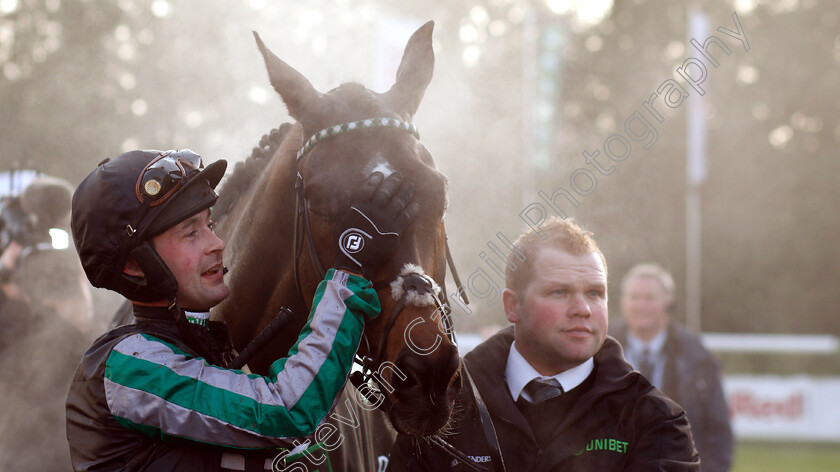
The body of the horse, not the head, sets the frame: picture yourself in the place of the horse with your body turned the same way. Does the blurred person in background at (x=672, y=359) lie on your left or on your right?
on your left

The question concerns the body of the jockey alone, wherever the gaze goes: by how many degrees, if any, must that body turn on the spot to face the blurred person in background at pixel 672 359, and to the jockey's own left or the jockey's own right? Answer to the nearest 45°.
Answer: approximately 45° to the jockey's own left

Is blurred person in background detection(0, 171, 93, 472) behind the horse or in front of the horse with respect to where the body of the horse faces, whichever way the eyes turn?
behind

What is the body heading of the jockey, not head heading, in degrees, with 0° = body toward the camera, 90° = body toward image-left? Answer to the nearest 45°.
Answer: approximately 270°

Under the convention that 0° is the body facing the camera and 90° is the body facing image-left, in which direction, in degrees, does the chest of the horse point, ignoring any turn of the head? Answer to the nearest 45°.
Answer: approximately 315°

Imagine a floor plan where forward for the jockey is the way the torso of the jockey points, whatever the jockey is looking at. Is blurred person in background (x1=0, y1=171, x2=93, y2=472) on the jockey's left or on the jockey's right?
on the jockey's left
